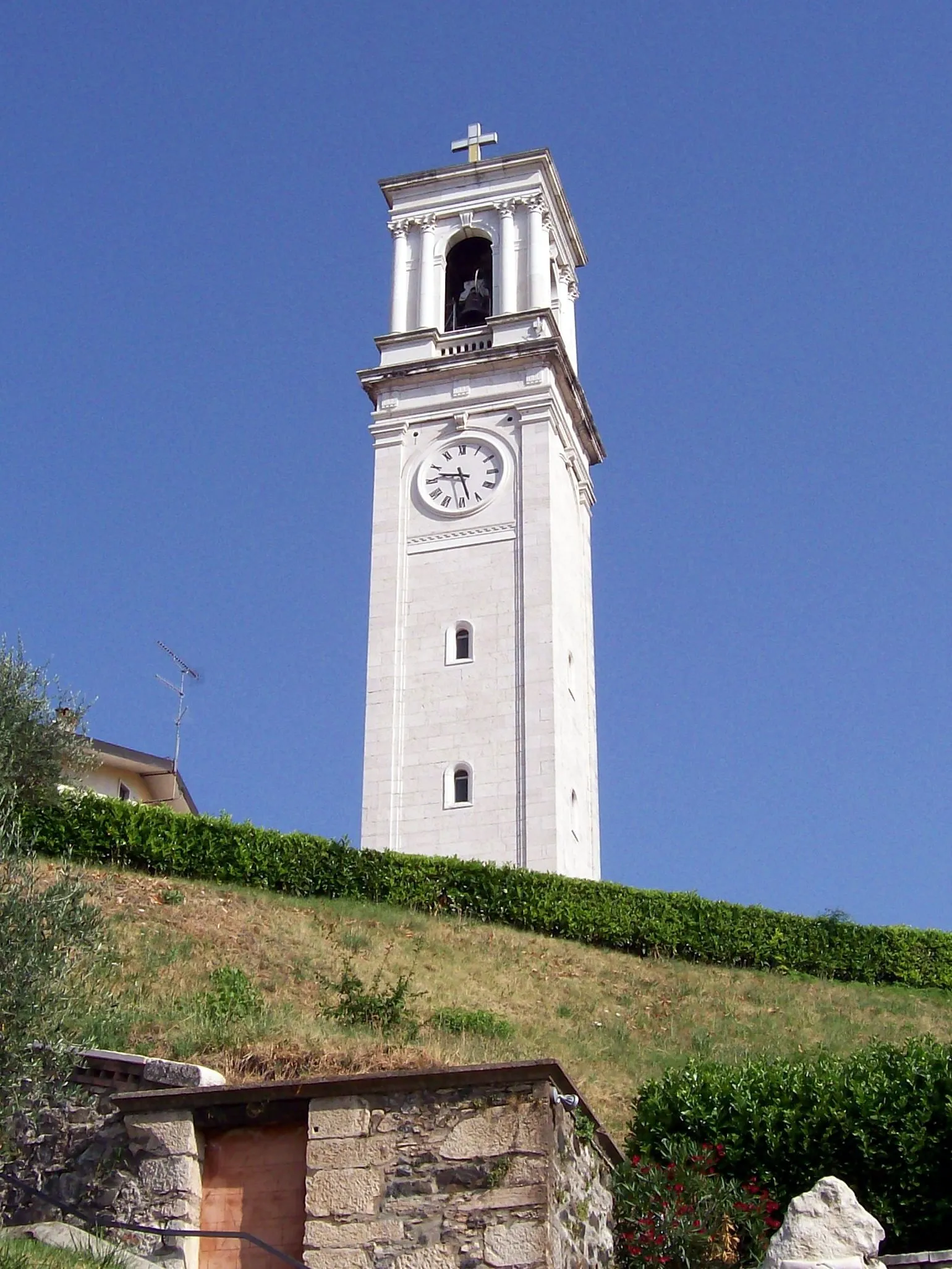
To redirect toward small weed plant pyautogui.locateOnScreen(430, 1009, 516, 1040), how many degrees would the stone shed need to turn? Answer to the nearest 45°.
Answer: approximately 180°

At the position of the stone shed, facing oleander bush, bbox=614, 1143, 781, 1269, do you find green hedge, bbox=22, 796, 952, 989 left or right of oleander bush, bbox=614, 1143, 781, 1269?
left

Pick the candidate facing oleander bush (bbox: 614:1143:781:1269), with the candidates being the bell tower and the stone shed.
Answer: the bell tower

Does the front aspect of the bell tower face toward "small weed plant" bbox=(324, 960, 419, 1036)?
yes

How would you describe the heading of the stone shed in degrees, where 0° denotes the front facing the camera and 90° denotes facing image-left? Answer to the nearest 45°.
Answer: approximately 0°

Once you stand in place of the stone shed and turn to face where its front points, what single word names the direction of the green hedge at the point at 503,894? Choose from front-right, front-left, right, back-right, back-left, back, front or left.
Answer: back

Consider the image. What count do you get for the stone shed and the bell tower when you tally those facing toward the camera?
2

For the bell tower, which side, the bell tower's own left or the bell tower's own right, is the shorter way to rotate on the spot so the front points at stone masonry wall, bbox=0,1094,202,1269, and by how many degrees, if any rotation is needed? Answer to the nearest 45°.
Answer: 0° — it already faces it

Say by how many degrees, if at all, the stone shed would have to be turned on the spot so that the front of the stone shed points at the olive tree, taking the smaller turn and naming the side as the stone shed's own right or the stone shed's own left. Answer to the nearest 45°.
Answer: approximately 135° to the stone shed's own right

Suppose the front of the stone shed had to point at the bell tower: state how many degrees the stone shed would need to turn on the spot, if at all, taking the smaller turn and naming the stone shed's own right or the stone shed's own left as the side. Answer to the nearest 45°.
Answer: approximately 180°

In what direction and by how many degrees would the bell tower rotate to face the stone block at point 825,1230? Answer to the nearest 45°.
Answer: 0° — it already faces it

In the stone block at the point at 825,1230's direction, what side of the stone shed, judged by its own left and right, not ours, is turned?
left

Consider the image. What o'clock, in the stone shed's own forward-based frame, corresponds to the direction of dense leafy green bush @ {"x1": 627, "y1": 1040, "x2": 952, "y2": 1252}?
The dense leafy green bush is roughly at 8 o'clock from the stone shed.
